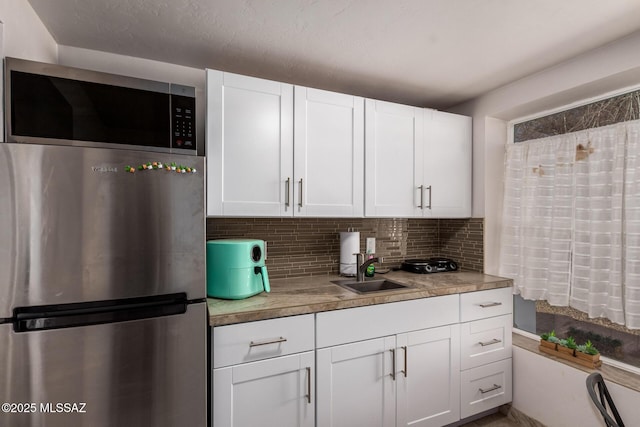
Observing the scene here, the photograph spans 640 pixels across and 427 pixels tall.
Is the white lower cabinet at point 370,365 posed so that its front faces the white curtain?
no

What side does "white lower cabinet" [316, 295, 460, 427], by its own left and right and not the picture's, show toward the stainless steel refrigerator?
right

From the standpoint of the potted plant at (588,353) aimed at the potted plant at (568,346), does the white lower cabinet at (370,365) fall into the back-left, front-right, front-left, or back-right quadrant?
front-left

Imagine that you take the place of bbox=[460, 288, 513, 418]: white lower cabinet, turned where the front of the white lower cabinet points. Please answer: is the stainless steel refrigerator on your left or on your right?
on your right

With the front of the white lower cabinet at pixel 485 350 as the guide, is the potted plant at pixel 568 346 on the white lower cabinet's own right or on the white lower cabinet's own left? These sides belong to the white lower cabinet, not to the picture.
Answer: on the white lower cabinet's own left

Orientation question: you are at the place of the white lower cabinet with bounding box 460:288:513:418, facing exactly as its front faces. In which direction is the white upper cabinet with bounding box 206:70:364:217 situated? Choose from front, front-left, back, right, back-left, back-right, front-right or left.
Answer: right

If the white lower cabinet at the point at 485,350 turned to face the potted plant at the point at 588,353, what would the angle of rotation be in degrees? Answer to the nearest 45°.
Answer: approximately 45° to its left

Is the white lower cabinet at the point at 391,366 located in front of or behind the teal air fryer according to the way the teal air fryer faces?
in front

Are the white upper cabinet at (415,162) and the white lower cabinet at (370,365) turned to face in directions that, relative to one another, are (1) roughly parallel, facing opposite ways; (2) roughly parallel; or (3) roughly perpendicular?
roughly parallel

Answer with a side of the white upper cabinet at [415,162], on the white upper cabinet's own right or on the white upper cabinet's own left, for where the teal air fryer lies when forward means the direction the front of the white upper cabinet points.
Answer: on the white upper cabinet's own right

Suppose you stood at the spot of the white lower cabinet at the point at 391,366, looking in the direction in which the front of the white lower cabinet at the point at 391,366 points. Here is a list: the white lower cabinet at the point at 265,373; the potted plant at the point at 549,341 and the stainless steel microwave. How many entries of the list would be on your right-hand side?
2

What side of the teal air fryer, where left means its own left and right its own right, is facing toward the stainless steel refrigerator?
back

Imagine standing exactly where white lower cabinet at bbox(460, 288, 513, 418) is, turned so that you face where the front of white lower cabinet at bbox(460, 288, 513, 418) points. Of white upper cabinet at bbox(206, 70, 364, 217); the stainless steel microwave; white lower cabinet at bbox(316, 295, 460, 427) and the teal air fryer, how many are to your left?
0

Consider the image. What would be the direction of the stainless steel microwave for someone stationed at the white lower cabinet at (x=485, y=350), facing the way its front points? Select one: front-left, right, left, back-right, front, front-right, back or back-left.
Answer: right

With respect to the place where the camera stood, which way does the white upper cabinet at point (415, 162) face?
facing the viewer and to the right of the viewer

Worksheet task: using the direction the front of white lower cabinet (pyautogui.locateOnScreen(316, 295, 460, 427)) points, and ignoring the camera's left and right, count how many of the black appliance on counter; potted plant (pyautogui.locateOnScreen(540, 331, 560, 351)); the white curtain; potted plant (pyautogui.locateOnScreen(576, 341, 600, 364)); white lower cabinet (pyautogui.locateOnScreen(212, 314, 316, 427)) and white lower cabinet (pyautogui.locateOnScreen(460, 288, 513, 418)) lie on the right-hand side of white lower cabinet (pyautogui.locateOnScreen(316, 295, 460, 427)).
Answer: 1

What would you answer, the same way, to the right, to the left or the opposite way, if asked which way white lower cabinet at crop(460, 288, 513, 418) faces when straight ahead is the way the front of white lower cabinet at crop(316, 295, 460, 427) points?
the same way
